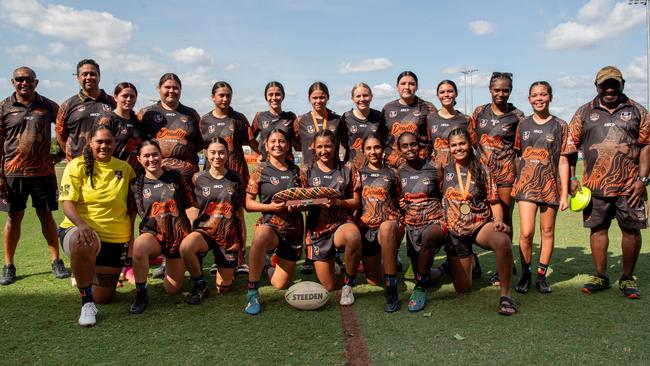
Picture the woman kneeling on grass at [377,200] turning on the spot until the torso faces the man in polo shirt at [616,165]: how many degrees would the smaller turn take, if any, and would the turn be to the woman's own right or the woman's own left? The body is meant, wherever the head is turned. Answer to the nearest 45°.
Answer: approximately 90° to the woman's own left

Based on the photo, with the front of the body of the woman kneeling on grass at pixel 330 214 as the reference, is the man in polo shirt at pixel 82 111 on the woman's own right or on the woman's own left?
on the woman's own right

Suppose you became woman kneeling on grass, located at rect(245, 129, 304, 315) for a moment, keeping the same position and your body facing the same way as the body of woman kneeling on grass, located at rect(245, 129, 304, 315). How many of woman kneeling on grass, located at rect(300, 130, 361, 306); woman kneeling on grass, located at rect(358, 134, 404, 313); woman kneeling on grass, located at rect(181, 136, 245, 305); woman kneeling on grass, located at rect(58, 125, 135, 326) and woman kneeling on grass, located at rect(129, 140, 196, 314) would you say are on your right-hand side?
3

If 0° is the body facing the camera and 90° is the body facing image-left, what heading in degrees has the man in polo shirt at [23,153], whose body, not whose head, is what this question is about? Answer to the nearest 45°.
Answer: approximately 0°

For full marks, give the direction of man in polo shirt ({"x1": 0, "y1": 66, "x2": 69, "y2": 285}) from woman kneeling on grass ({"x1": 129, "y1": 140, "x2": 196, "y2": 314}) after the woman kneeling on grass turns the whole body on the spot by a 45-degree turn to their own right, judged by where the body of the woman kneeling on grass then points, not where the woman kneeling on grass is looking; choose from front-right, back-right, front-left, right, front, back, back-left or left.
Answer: right

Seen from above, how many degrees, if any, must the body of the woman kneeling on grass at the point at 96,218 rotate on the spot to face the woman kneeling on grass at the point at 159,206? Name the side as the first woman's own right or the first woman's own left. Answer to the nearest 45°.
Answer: approximately 90° to the first woman's own left

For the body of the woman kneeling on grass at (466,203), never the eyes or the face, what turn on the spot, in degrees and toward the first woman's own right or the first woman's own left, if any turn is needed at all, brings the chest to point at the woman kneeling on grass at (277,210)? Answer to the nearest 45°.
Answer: approximately 90° to the first woman's own right

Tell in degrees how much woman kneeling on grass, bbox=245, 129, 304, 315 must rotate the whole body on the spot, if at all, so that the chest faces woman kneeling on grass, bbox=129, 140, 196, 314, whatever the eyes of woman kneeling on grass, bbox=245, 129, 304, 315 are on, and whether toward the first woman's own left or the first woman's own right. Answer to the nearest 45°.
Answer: approximately 90° to the first woman's own right

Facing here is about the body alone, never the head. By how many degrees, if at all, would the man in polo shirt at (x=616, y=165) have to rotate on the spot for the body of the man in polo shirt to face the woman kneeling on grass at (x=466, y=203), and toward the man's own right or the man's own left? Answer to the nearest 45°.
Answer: approximately 45° to the man's own right

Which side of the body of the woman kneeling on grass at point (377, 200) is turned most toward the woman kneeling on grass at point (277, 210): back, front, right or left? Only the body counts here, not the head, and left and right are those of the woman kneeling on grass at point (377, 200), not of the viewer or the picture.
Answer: right
